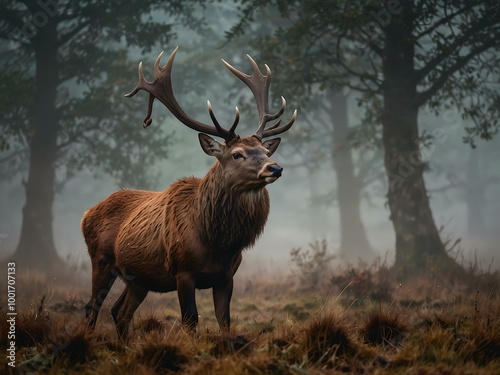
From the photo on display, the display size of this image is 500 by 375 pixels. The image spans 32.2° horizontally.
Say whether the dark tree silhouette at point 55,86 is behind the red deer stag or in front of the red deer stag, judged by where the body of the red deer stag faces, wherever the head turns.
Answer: behind

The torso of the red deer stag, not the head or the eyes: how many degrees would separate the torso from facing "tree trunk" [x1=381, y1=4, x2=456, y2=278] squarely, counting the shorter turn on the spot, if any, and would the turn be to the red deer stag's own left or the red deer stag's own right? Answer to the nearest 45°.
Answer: approximately 90° to the red deer stag's own left

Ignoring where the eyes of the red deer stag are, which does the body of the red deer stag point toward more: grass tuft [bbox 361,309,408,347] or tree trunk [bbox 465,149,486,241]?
the grass tuft

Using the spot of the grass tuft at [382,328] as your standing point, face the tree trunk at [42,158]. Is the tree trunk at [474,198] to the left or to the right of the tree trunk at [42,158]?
right

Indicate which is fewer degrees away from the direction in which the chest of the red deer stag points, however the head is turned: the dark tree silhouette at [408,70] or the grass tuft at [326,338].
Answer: the grass tuft

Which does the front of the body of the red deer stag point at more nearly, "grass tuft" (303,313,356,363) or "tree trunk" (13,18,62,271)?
the grass tuft

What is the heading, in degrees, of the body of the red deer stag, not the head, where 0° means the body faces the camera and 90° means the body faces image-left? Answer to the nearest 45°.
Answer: approximately 315°

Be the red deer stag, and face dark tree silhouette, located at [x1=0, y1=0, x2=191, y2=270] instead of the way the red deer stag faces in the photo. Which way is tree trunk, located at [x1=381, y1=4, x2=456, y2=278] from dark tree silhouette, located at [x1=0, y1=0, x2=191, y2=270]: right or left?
right

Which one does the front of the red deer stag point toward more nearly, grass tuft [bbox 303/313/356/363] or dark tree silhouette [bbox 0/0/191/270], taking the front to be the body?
the grass tuft

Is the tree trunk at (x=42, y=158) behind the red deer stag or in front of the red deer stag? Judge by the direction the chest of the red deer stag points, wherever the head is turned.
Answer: behind

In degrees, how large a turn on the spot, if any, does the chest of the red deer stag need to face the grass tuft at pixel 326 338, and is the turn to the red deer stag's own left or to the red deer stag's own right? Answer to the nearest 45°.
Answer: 0° — it already faces it

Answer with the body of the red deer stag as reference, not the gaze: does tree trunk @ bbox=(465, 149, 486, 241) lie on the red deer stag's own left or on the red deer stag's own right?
on the red deer stag's own left
